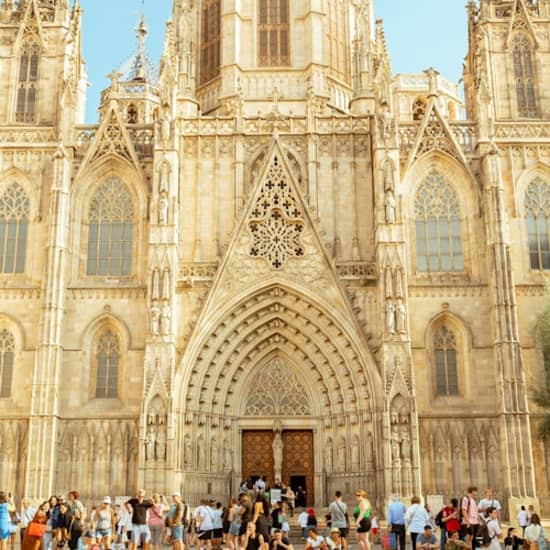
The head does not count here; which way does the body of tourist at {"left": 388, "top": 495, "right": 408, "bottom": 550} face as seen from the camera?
away from the camera

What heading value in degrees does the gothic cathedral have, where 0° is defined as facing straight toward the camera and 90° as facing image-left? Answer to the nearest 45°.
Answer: approximately 0°

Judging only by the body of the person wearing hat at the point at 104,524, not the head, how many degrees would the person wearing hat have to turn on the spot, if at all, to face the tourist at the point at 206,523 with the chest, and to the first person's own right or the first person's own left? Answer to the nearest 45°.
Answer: approximately 90° to the first person's own left

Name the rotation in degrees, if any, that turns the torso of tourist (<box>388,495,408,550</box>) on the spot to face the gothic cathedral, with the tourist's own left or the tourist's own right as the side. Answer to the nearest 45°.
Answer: approximately 45° to the tourist's own left
